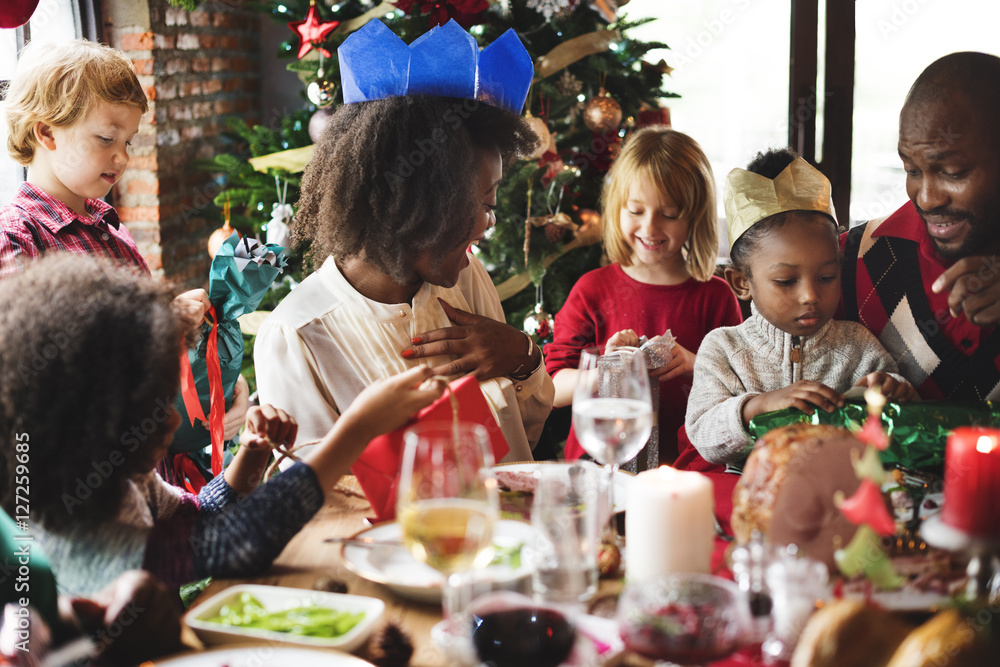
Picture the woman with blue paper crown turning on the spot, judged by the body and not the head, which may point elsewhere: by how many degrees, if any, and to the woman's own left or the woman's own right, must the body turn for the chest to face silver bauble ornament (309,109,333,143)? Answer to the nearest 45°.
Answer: approximately 135° to the woman's own left

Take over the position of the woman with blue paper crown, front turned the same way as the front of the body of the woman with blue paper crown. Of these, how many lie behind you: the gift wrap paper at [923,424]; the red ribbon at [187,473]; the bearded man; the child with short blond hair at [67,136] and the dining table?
2

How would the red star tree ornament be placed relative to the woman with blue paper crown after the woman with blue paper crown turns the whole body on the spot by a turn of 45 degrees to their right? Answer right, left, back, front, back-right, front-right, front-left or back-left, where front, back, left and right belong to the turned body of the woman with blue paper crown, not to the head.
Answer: back

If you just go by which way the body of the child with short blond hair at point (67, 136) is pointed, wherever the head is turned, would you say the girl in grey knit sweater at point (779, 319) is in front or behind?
in front

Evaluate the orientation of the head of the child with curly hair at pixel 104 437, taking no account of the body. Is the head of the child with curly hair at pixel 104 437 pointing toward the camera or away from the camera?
away from the camera

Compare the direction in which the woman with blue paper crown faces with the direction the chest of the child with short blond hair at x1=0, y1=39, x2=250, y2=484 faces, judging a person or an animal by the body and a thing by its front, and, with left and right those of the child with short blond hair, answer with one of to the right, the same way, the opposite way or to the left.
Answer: the same way

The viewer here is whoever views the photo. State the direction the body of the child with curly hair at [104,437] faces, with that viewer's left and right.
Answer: facing away from the viewer and to the right of the viewer

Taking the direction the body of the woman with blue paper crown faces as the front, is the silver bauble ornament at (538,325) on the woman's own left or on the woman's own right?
on the woman's own left

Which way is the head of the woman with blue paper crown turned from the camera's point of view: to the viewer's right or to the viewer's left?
to the viewer's right

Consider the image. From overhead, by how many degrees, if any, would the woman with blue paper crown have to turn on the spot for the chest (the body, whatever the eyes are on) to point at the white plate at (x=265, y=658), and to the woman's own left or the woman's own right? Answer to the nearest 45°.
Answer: approximately 45° to the woman's own right

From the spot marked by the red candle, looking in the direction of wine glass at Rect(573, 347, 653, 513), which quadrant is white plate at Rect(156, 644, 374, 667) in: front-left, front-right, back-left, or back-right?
front-left

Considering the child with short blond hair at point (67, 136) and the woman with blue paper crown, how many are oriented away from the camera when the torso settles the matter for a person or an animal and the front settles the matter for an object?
0

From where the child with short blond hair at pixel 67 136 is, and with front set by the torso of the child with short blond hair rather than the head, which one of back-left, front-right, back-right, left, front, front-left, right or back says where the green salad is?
front-right

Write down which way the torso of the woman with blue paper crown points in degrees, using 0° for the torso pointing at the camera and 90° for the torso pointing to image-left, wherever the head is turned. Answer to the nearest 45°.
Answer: approximately 315°

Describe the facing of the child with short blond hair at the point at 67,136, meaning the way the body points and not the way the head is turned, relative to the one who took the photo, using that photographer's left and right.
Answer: facing the viewer and to the right of the viewer

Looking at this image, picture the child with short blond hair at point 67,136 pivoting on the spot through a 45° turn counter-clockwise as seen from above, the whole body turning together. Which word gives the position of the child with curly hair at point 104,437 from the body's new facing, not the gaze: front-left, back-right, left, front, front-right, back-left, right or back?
right

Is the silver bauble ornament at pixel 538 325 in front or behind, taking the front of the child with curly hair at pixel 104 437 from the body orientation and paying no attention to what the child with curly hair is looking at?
in front
